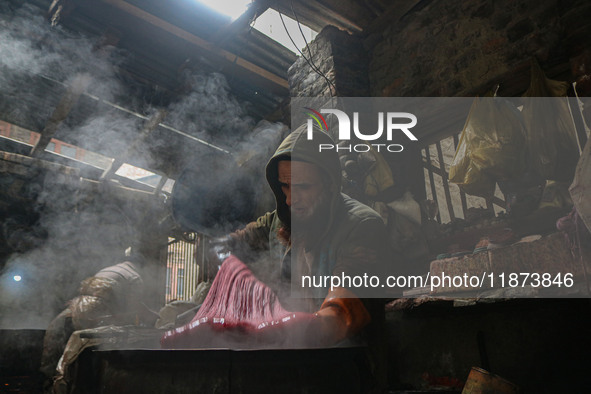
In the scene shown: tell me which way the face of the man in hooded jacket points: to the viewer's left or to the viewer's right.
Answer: to the viewer's left

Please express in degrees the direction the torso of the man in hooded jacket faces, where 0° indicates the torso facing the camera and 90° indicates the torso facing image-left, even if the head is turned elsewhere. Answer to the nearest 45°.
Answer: approximately 45°

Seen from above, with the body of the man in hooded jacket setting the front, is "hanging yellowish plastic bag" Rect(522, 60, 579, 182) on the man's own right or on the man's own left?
on the man's own left
